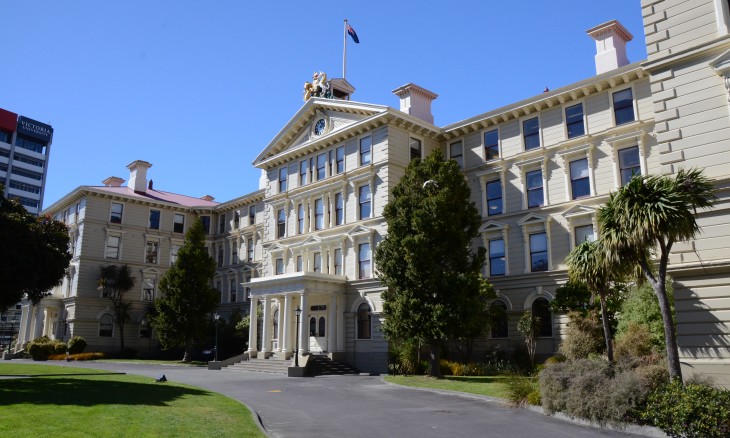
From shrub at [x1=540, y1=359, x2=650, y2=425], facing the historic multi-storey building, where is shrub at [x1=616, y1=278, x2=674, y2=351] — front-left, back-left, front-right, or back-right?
front-right

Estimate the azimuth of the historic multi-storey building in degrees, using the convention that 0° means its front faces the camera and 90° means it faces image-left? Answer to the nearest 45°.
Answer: approximately 45°

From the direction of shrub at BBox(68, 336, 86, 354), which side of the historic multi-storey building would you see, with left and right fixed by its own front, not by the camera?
right

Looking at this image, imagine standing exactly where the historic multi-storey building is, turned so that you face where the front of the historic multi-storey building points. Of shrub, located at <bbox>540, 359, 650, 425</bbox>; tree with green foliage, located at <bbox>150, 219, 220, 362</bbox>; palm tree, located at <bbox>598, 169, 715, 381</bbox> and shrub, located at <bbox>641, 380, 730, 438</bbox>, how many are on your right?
1

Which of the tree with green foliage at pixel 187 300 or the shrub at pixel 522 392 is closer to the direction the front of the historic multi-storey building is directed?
the shrub

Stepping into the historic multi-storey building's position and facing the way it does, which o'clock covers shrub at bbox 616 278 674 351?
The shrub is roughly at 10 o'clock from the historic multi-storey building.

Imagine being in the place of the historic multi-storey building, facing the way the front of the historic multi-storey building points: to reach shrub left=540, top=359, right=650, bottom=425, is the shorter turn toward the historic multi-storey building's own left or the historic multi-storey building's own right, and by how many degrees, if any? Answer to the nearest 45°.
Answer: approximately 45° to the historic multi-storey building's own left

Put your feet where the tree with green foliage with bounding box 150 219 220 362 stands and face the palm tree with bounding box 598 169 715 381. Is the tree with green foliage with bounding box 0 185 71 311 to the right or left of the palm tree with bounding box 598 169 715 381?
right

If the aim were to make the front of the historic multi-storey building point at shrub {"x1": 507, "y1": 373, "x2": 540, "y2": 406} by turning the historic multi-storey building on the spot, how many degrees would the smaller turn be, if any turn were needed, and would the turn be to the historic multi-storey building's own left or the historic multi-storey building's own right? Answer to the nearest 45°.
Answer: approximately 45° to the historic multi-storey building's own left

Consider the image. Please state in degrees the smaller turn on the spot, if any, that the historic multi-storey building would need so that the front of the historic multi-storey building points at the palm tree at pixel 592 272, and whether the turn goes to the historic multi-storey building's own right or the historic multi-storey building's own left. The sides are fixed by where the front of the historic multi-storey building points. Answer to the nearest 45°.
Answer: approximately 45° to the historic multi-storey building's own left

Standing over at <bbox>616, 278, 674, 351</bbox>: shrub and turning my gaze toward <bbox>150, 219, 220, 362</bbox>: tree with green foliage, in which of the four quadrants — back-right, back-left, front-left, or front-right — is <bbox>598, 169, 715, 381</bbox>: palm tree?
back-left
